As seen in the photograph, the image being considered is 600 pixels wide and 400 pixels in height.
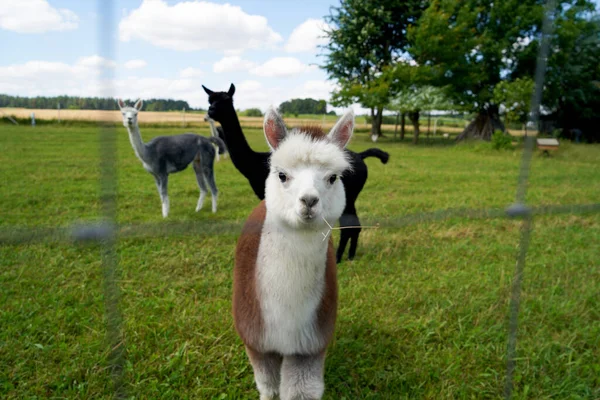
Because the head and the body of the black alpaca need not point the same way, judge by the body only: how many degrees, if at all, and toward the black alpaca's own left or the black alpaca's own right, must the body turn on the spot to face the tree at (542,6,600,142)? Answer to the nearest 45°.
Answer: approximately 135° to the black alpaca's own right

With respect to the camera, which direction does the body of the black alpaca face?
to the viewer's left

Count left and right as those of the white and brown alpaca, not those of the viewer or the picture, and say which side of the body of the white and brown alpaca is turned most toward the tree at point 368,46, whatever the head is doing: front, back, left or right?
back

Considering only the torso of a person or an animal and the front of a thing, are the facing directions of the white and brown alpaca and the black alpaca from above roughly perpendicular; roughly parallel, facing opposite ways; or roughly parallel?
roughly perpendicular

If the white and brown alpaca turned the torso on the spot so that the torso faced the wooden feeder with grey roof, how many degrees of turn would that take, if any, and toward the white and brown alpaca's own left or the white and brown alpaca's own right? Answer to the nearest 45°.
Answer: approximately 135° to the white and brown alpaca's own left

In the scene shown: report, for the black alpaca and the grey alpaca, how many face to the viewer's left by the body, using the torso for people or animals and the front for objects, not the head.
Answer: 2

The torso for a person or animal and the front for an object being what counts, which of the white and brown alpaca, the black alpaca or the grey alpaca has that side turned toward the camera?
the white and brown alpaca

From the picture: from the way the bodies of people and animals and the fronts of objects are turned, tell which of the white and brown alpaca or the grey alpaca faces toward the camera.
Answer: the white and brown alpaca

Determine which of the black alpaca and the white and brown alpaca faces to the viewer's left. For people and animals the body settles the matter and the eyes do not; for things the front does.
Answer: the black alpaca

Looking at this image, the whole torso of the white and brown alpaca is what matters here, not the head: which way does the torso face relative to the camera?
toward the camera

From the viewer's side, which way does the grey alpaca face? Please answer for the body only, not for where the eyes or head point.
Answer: to the viewer's left

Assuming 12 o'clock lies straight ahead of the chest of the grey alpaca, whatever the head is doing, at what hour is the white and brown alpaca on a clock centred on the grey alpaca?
The white and brown alpaca is roughly at 9 o'clock from the grey alpaca.
